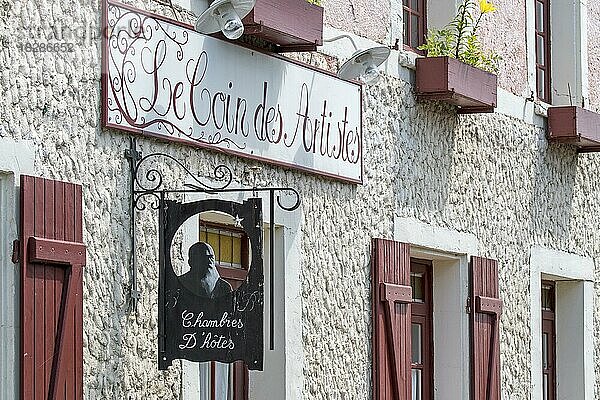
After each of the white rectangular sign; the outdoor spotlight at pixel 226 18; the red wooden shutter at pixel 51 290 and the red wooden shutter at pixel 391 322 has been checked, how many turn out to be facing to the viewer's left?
0

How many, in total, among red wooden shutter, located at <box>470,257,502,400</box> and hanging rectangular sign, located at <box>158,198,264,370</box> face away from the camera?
0

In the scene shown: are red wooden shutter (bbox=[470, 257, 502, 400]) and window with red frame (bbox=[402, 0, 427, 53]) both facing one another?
no

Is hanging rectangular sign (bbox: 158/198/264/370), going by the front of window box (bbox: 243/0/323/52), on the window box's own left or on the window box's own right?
on the window box's own right

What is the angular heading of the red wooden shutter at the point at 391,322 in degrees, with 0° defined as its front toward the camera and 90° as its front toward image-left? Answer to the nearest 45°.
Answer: approximately 315°

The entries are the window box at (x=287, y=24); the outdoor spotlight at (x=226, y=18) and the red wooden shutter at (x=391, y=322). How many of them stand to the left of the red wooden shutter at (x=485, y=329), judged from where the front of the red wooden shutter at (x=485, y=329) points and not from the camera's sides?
0

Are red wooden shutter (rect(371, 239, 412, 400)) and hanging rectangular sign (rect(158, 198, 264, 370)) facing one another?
no

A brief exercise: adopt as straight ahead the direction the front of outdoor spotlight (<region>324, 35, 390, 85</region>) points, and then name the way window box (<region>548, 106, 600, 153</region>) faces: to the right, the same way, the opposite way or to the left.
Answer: the same way

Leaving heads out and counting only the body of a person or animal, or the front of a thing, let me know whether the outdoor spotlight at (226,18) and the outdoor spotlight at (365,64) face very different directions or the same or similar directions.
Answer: same or similar directions

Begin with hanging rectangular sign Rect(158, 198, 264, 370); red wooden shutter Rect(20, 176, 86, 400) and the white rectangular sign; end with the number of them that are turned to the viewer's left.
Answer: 0

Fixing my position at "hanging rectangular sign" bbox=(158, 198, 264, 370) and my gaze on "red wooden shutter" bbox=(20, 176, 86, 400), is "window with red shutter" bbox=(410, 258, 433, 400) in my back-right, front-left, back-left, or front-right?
back-right

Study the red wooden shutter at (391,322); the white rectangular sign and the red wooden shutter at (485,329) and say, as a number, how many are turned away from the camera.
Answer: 0

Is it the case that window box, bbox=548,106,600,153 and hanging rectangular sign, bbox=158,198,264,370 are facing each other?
no

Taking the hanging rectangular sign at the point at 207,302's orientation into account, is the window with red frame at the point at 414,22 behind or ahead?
behind

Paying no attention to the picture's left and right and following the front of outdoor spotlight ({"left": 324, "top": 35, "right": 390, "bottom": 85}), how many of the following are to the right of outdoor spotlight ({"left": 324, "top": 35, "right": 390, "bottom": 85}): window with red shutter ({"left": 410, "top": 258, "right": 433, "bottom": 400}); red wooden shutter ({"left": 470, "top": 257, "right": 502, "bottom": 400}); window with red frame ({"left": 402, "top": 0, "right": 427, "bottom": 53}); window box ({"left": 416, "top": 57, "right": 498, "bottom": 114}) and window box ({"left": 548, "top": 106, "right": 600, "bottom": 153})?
0

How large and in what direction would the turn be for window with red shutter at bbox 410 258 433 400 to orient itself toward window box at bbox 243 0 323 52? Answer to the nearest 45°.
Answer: approximately 45° to its right

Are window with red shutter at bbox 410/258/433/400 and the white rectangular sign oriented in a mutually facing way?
no

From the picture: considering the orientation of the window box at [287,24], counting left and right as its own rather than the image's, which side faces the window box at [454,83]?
left

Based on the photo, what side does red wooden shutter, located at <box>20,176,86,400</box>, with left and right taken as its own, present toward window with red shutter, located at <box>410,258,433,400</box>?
left
